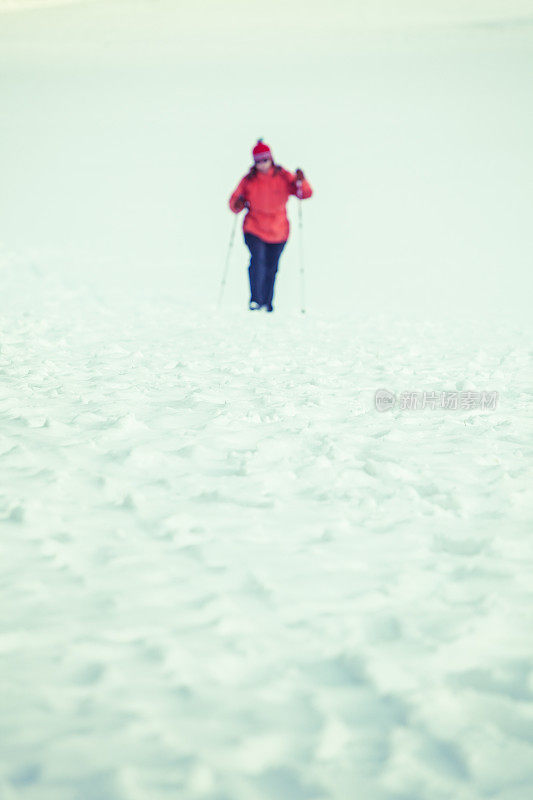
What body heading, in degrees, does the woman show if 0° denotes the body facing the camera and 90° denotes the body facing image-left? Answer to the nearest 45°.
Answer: approximately 0°
